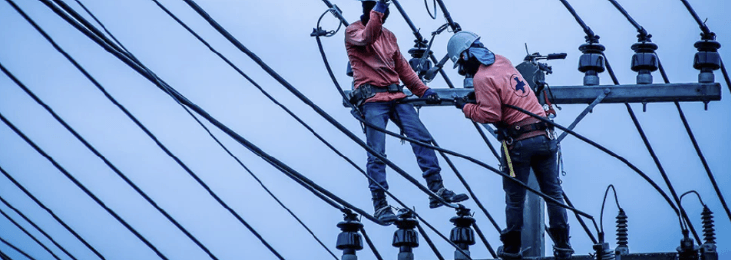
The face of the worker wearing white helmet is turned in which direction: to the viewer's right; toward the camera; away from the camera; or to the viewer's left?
to the viewer's left

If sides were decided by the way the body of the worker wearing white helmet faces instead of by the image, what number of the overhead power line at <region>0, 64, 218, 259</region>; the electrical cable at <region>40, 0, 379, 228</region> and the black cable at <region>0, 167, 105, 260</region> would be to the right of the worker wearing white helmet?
0

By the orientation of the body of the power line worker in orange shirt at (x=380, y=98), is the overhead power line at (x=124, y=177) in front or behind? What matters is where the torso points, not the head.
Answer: behind

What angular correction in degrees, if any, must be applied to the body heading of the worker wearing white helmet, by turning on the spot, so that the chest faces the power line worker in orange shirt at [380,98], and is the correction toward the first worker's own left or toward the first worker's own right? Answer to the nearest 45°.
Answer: approximately 45° to the first worker's own left

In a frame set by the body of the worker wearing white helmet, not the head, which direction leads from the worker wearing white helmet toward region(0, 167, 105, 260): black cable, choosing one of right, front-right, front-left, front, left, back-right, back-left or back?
front-left

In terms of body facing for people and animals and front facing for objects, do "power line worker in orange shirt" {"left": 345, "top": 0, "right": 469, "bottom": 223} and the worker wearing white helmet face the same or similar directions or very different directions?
very different directions

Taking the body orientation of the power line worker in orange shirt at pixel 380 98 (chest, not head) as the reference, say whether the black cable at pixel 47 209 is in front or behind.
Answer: behind

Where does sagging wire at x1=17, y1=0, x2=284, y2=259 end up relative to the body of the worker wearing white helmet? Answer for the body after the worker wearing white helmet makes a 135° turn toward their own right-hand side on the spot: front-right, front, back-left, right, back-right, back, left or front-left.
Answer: back

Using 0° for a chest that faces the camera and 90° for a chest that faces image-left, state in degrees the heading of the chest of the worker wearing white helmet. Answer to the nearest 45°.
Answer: approximately 135°
